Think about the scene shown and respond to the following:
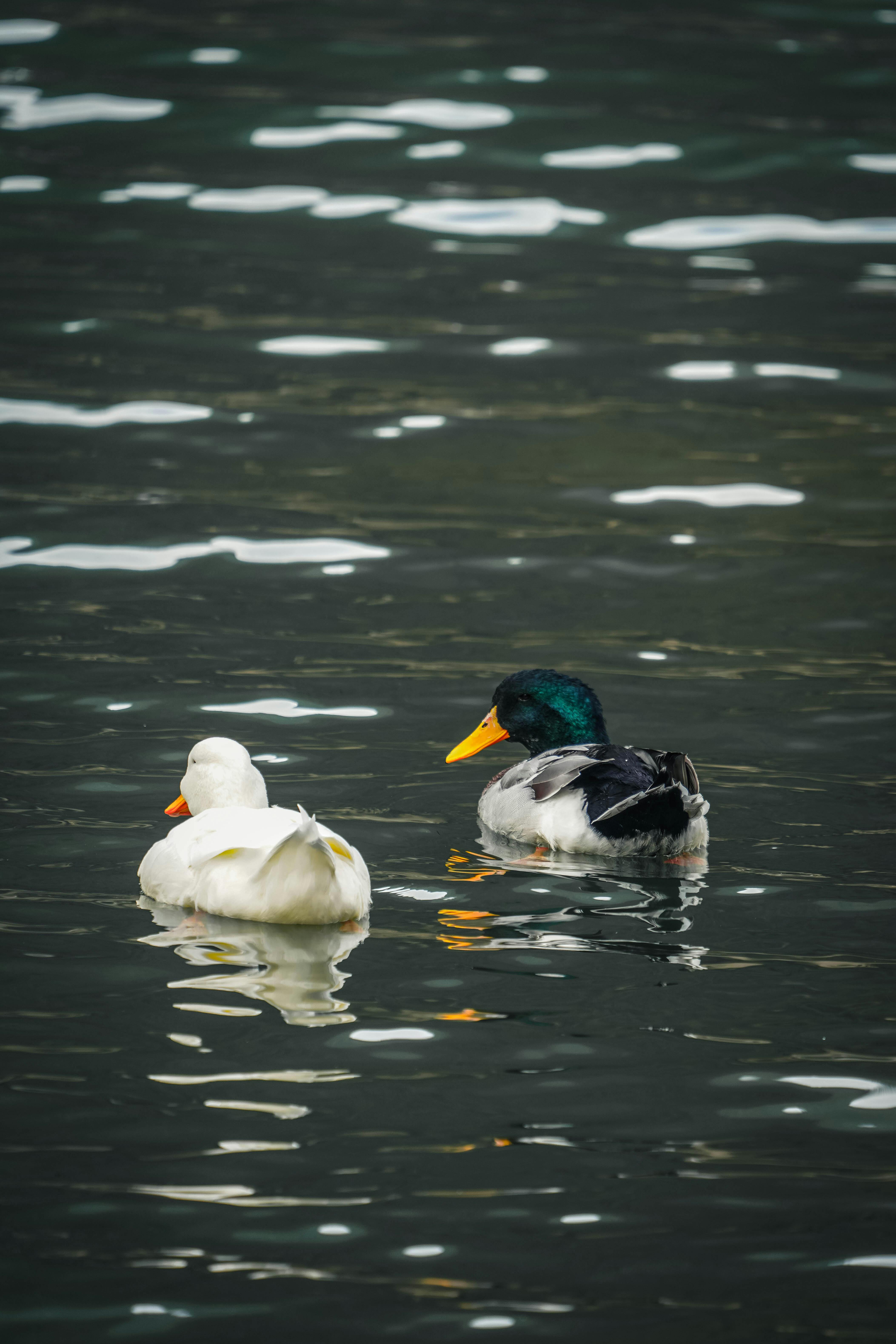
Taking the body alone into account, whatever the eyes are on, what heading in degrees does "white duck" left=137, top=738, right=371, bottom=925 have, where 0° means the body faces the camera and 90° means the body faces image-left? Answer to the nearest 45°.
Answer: approximately 135°

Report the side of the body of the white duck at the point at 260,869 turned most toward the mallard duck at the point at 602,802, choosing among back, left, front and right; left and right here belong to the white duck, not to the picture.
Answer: right
